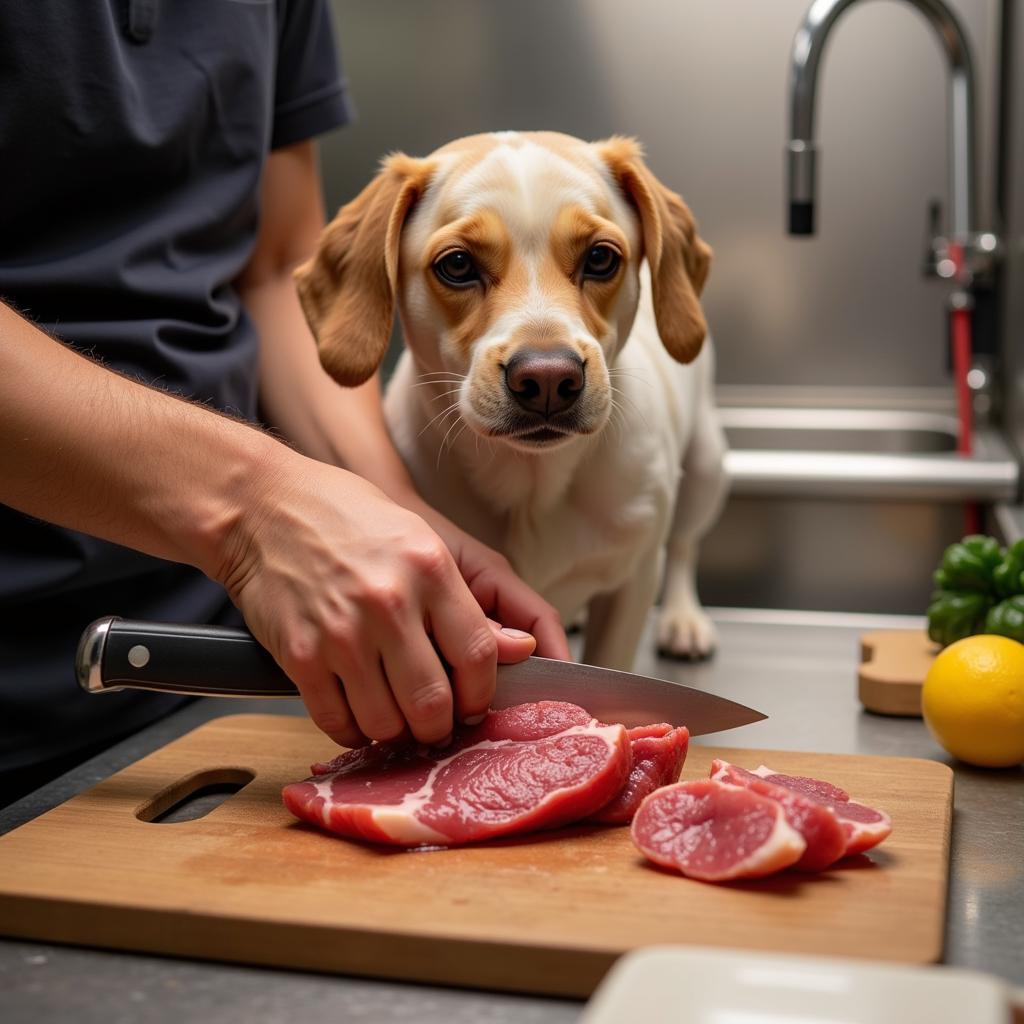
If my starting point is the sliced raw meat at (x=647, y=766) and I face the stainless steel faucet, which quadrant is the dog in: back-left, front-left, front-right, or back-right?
front-left

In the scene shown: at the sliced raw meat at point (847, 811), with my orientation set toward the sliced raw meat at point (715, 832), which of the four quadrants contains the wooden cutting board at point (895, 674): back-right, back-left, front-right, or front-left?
back-right

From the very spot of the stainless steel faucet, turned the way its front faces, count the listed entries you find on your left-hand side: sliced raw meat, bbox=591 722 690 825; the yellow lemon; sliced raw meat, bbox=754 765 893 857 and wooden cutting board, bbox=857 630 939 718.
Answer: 4

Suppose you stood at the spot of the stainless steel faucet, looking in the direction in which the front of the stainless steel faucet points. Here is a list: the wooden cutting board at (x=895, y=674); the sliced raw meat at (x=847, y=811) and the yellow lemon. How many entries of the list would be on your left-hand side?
3

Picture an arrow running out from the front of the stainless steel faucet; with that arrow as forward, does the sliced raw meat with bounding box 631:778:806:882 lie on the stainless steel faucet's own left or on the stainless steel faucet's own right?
on the stainless steel faucet's own left

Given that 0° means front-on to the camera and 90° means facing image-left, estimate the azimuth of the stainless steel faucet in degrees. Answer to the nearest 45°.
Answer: approximately 90°

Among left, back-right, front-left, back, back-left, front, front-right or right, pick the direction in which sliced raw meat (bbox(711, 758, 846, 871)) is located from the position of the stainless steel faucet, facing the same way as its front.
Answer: left

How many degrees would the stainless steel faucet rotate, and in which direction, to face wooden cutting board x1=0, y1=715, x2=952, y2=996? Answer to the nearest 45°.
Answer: approximately 90° to its left

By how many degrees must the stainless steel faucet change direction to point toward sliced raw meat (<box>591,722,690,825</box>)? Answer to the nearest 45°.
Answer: approximately 90° to its left

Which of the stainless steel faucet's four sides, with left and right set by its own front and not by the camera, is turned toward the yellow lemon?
left
